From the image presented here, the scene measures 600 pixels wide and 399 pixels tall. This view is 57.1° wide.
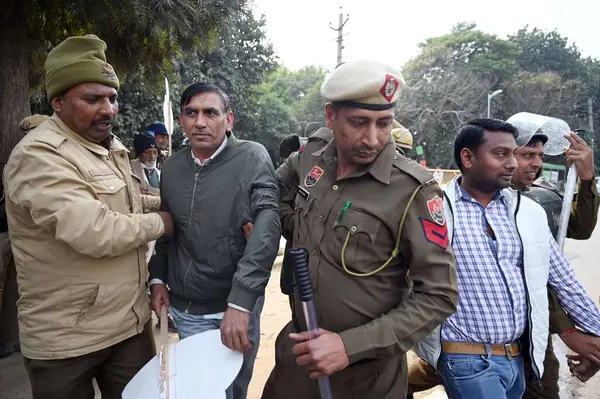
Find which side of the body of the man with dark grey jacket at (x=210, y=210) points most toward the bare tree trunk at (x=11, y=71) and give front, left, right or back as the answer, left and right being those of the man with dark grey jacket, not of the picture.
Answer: right

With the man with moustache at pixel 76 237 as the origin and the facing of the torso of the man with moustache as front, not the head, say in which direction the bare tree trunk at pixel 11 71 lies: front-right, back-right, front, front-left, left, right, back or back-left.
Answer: back-left

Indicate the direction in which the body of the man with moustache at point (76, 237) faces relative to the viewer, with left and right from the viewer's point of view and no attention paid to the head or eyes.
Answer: facing the viewer and to the right of the viewer

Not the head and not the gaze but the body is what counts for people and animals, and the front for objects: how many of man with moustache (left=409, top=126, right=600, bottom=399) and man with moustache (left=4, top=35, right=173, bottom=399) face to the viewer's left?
0

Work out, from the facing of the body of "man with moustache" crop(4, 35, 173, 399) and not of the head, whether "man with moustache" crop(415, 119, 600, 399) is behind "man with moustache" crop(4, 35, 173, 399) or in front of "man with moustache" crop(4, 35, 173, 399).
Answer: in front

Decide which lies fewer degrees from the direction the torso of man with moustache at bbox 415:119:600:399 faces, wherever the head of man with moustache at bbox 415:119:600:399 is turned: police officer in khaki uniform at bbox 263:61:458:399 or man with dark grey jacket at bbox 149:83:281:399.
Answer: the police officer in khaki uniform

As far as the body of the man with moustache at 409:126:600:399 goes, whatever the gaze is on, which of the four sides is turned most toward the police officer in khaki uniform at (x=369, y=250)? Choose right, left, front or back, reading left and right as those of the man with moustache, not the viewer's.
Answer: right

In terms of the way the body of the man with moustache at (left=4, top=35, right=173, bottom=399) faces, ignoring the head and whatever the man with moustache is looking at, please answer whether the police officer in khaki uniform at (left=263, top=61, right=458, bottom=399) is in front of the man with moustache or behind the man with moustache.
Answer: in front

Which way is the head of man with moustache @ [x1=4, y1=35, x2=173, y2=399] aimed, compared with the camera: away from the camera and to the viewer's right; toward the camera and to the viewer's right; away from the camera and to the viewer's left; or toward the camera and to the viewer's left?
toward the camera and to the viewer's right

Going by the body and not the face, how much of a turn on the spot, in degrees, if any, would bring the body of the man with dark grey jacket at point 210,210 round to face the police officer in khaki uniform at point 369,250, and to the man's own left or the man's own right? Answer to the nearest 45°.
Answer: approximately 90° to the man's own left
